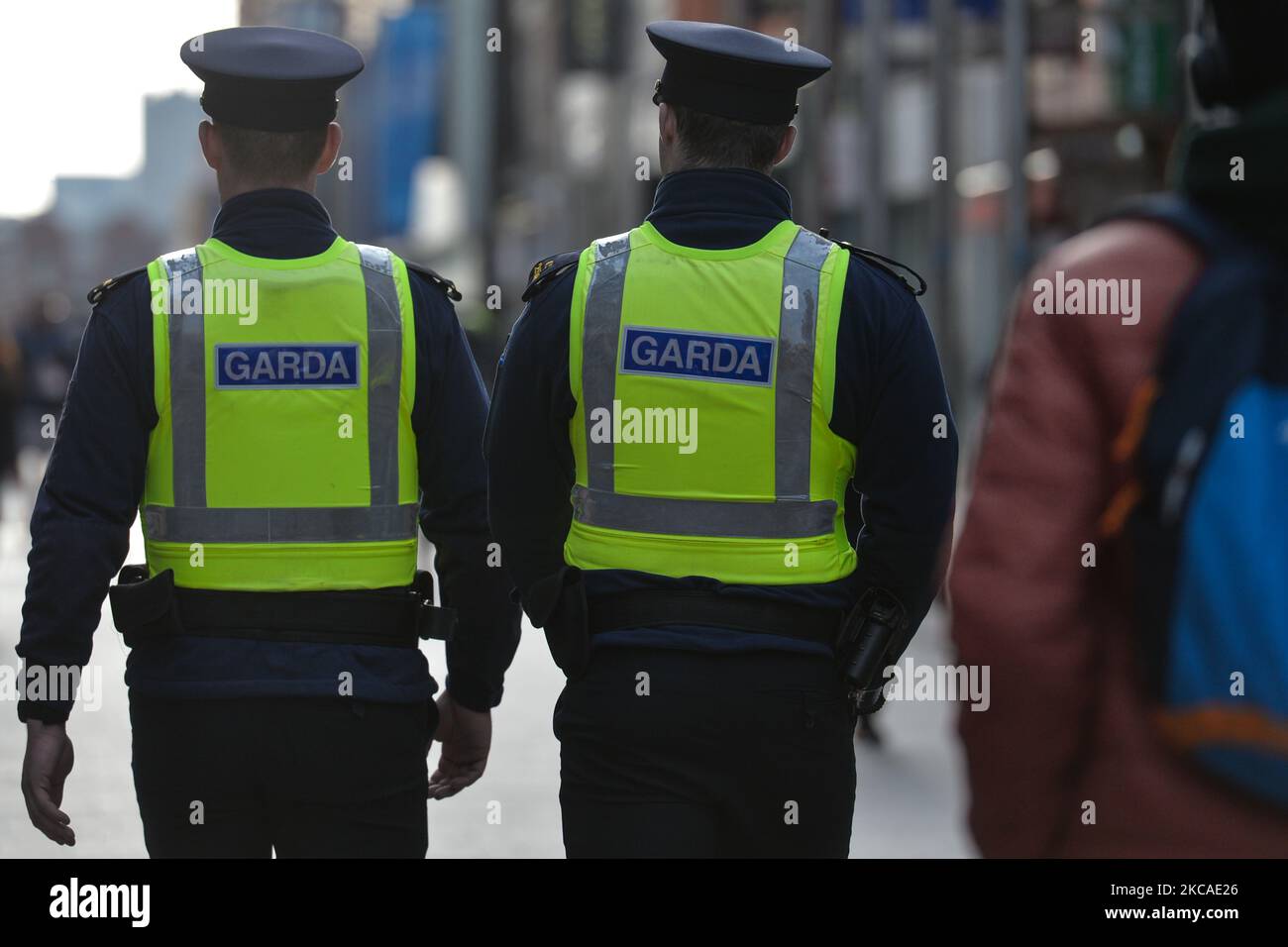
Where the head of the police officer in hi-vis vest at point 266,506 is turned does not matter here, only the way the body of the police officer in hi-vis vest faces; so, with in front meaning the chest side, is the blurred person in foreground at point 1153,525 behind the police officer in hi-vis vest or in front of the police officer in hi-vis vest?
behind

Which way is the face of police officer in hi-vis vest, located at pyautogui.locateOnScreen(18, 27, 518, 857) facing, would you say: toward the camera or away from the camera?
away from the camera

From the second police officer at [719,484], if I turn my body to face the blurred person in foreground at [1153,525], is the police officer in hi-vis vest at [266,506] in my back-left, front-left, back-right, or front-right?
back-right

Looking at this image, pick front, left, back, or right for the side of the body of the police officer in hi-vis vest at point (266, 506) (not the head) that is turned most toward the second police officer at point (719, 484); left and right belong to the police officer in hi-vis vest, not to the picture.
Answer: right

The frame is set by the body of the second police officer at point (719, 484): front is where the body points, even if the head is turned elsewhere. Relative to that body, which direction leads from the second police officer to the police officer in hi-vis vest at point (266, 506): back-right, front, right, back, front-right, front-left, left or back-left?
left

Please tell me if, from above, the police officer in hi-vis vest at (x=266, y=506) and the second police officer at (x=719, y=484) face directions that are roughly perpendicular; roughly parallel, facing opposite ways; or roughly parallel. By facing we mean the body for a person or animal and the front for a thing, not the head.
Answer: roughly parallel

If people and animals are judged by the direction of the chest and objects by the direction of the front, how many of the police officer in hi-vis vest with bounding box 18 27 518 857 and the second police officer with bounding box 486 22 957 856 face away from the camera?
2

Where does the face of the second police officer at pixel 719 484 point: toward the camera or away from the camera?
away from the camera

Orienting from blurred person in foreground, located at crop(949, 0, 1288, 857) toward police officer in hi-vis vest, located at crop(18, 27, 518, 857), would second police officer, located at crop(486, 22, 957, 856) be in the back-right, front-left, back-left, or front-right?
front-right

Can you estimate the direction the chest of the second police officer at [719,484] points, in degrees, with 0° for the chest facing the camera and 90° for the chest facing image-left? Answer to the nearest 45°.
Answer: approximately 180°

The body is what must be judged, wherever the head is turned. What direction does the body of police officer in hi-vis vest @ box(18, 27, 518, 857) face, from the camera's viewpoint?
away from the camera
